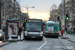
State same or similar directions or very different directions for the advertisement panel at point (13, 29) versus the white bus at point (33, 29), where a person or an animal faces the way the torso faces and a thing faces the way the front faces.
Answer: same or similar directions

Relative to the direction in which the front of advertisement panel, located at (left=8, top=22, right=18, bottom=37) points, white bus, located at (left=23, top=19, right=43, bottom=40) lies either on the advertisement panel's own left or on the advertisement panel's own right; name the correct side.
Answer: on the advertisement panel's own left

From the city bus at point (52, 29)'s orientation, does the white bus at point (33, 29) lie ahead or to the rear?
to the rear

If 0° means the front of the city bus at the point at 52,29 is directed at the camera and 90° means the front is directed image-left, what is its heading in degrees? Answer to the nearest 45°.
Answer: approximately 180°

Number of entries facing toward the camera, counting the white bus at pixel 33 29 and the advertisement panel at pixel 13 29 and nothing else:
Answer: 2

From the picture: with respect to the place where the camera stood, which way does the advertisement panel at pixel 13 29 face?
facing the viewer

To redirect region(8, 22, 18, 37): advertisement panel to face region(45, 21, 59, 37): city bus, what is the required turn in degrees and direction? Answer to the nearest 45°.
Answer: approximately 135° to its left

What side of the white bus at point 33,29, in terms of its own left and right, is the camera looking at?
front

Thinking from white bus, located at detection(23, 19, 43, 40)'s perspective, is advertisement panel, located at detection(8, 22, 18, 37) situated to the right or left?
on its right
